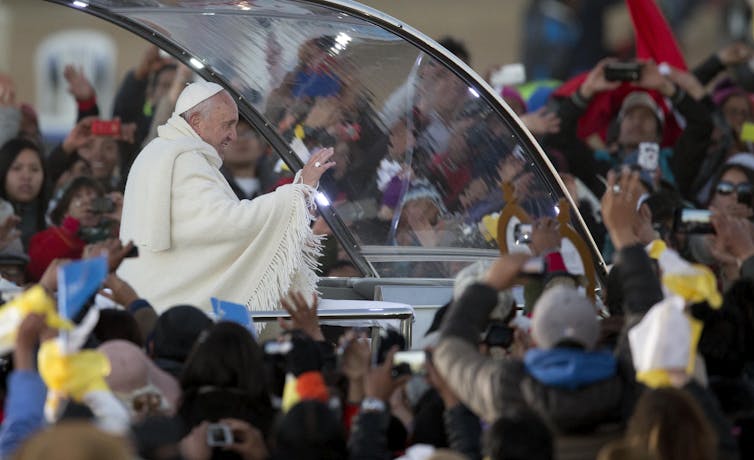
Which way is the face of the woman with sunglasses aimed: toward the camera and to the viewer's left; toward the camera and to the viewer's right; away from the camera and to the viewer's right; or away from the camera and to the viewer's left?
toward the camera and to the viewer's left

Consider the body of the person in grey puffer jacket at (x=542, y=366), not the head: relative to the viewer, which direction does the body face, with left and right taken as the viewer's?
facing away from the viewer

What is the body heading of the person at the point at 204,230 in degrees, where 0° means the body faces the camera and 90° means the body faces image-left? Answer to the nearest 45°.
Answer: approximately 270°
